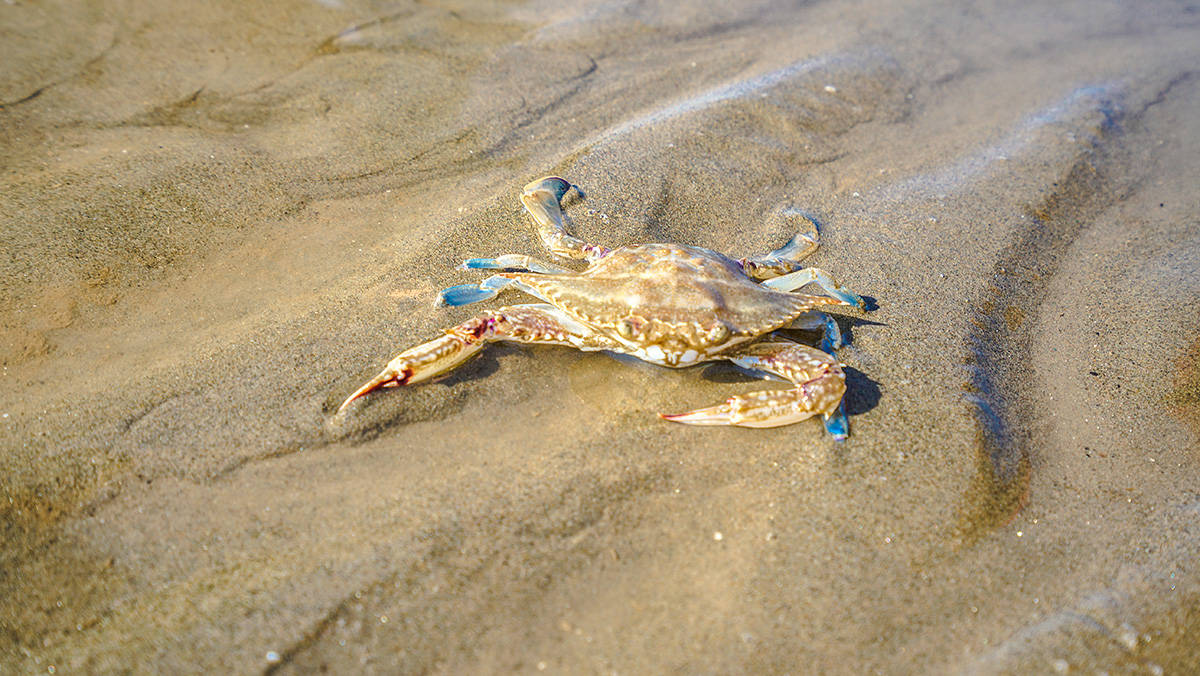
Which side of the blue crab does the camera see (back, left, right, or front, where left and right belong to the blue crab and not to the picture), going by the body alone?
front
